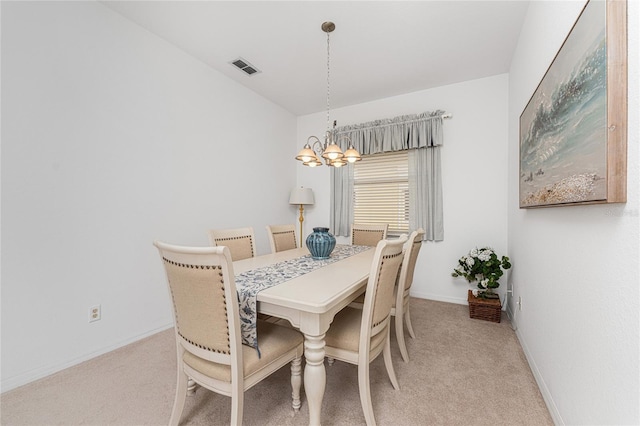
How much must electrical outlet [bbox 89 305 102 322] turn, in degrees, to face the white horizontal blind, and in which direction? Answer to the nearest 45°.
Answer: approximately 45° to its left

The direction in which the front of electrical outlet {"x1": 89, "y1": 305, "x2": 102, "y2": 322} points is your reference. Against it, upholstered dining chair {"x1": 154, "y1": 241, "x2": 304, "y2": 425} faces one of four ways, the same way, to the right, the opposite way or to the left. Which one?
to the left

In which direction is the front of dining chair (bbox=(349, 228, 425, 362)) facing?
to the viewer's left

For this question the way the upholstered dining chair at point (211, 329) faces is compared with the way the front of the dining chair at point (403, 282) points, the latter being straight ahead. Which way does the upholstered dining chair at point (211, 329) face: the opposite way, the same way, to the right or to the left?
to the right

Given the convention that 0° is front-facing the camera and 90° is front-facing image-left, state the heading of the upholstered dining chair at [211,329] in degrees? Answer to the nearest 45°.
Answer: approximately 225°

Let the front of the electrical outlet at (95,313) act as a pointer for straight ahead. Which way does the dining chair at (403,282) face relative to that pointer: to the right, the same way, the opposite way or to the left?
the opposite way

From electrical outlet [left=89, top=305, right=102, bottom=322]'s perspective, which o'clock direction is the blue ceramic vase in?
The blue ceramic vase is roughly at 10 o'clock from the electrical outlet.

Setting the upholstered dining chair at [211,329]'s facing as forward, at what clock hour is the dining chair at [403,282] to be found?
The dining chair is roughly at 1 o'clock from the upholstered dining chair.

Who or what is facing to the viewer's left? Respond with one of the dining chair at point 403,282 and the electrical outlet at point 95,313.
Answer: the dining chair

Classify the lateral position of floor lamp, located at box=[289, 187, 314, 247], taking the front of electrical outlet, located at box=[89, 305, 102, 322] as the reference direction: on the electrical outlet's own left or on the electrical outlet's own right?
on the electrical outlet's own left

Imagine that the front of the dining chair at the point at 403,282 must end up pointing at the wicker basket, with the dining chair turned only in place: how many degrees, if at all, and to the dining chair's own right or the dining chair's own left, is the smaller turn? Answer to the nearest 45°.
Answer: approximately 135° to the dining chair's own right

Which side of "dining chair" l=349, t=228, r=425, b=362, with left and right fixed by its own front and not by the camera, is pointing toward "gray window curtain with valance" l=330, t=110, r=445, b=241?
right

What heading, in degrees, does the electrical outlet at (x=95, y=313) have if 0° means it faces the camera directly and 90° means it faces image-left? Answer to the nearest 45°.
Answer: approximately 315°
